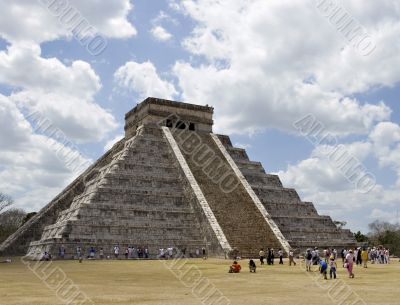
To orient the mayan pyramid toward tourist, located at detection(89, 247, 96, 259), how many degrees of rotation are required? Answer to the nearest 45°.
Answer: approximately 90° to its right

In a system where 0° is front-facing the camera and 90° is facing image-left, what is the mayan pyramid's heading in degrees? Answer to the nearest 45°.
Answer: approximately 315°

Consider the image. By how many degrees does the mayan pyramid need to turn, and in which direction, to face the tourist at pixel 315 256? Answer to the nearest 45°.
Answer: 0° — it already faces them

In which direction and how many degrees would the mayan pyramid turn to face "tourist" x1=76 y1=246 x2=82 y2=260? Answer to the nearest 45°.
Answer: approximately 90° to its right
